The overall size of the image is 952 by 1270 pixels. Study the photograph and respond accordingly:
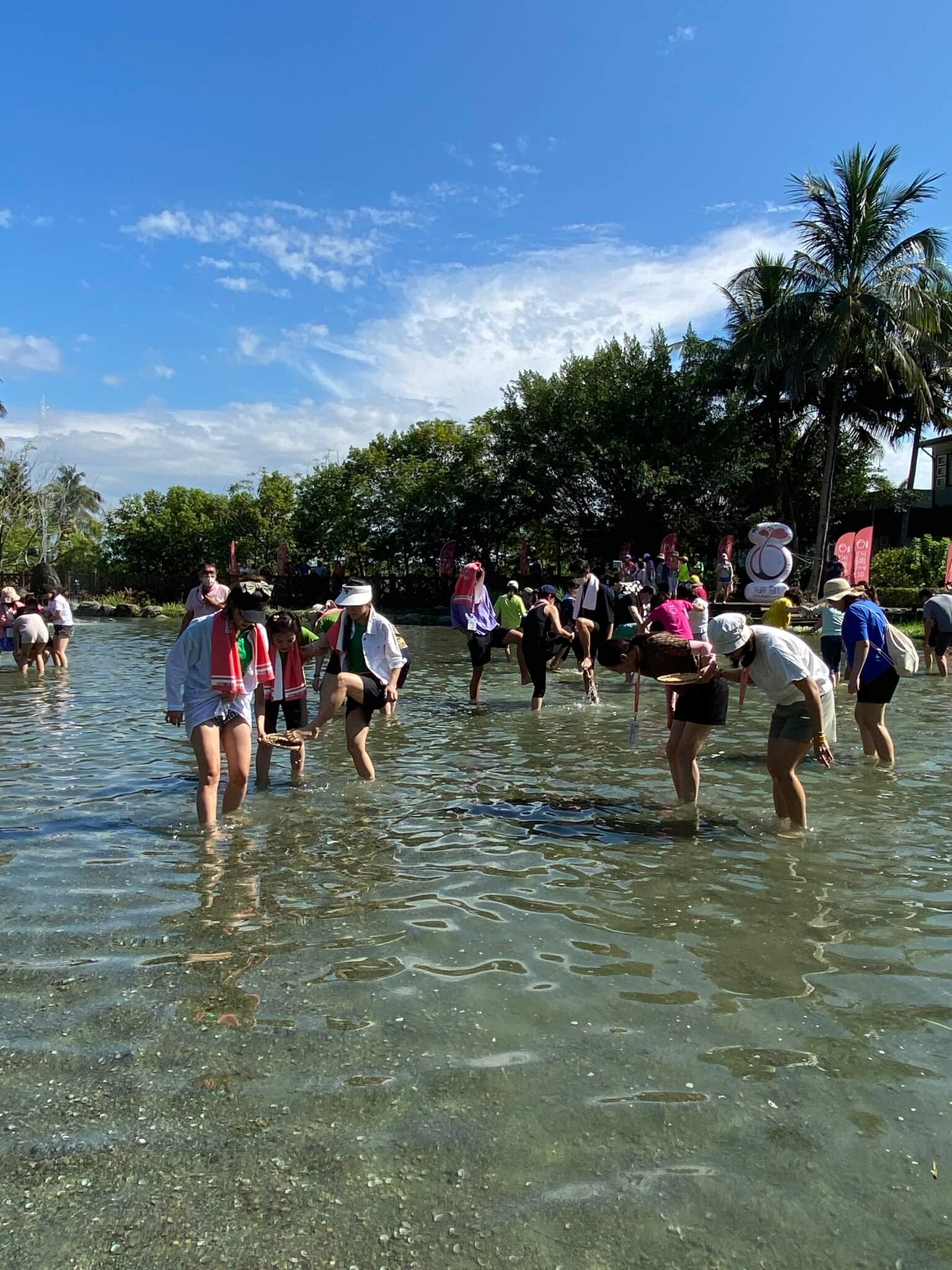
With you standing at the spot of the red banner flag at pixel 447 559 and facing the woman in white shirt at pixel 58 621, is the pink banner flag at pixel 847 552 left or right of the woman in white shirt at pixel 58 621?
left

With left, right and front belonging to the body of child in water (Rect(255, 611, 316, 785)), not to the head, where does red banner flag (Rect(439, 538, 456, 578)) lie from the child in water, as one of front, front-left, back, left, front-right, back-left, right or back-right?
back

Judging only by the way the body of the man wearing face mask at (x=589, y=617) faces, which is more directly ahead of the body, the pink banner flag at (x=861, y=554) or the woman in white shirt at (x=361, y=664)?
the woman in white shirt

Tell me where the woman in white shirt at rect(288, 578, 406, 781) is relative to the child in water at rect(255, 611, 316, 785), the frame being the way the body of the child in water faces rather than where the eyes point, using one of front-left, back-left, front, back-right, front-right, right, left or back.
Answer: front-left

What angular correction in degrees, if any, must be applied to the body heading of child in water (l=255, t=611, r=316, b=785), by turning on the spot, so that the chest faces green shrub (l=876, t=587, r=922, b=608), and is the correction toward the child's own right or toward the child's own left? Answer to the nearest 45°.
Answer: approximately 135° to the child's own left

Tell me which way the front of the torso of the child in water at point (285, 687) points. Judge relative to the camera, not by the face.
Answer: toward the camera

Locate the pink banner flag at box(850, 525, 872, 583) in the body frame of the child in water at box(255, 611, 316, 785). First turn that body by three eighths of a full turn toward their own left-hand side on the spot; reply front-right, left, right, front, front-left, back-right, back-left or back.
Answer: front
